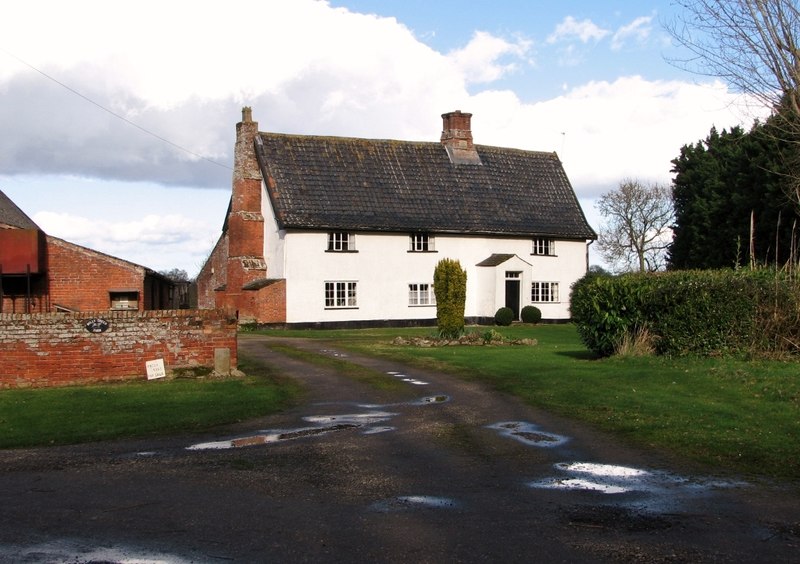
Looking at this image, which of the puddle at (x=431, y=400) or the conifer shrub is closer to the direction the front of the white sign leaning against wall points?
the puddle

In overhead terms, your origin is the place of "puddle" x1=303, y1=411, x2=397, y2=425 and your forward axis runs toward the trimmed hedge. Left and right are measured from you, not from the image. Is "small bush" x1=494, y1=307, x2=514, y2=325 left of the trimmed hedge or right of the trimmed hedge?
left

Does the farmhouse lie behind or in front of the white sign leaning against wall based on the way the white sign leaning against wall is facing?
behind

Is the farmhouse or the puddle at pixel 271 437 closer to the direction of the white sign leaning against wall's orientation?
the puddle

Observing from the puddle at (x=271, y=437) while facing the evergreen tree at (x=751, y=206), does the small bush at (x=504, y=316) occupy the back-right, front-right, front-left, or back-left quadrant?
front-left

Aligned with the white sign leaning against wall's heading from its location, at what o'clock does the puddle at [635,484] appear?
The puddle is roughly at 11 o'clock from the white sign leaning against wall.

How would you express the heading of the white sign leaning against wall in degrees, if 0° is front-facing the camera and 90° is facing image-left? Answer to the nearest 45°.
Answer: approximately 0°

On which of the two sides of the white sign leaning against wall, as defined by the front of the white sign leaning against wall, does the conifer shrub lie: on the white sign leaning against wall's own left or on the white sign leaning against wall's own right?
on the white sign leaning against wall's own left

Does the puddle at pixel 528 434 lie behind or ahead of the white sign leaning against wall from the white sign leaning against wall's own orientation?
ahead

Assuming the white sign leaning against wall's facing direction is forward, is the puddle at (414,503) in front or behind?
in front

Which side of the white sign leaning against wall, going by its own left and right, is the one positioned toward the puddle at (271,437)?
front

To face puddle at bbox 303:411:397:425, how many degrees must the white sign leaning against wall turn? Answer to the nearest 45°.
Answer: approximately 45° to its left

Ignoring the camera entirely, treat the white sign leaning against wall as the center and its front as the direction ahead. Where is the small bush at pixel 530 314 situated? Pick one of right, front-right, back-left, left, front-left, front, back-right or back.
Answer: back-left

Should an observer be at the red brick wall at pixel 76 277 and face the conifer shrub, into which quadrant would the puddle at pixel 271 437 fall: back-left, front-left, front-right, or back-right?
front-right

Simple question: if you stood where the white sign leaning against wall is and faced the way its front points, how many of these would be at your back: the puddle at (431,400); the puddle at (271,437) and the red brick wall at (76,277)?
1

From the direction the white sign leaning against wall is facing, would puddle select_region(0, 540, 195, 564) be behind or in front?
in front

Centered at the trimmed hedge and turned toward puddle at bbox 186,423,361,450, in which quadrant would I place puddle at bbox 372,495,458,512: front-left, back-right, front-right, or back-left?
front-left

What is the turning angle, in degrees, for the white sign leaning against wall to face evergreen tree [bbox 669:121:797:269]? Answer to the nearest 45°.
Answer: approximately 135° to its left

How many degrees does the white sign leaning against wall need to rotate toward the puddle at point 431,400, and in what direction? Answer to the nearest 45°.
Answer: approximately 45° to its left
